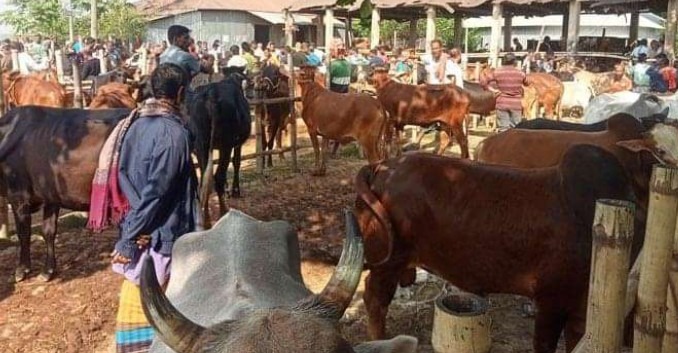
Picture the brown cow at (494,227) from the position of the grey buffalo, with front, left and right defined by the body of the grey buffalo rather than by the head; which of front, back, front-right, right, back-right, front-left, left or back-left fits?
back-left

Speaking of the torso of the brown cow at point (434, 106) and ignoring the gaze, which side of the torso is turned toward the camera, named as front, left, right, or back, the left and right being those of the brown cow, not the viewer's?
left

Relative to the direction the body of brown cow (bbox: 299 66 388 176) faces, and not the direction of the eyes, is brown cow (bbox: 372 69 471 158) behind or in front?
behind

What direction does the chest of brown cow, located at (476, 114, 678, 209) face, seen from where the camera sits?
to the viewer's right

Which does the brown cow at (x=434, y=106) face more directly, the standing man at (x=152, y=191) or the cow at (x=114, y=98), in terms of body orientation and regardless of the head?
the cow

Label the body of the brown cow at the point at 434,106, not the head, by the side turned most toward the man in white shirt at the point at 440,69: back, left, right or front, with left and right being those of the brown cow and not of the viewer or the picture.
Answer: right

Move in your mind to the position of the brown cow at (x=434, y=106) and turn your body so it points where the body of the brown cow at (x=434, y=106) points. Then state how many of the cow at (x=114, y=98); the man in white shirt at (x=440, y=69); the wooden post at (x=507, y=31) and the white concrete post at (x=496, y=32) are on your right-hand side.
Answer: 3

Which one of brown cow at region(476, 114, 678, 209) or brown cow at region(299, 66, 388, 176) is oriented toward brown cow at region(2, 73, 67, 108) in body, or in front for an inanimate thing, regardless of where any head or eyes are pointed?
brown cow at region(299, 66, 388, 176)

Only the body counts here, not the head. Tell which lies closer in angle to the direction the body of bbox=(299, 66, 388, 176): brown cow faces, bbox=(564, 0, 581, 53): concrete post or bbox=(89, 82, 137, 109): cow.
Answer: the cow
